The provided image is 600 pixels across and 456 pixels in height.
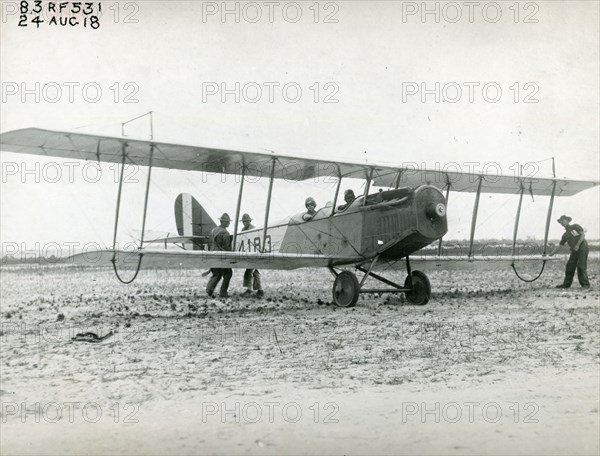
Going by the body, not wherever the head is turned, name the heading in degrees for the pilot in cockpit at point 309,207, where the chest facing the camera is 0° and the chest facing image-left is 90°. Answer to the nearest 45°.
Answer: approximately 315°

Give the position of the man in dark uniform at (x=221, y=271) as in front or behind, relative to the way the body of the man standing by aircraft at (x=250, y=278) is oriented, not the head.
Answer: in front

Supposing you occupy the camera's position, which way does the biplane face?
facing the viewer and to the right of the viewer

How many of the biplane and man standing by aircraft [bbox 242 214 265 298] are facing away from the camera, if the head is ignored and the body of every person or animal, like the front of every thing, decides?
0

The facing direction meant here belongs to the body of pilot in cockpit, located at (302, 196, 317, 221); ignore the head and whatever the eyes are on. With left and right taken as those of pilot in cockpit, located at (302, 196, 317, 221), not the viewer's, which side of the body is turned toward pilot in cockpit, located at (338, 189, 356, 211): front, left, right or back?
front

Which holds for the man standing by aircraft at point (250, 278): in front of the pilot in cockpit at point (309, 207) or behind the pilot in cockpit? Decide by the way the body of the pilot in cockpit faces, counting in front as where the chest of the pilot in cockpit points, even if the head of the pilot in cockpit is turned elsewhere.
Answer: behind

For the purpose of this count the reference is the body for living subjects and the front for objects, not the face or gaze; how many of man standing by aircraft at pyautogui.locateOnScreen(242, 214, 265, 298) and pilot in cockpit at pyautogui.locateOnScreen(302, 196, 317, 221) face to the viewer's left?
0

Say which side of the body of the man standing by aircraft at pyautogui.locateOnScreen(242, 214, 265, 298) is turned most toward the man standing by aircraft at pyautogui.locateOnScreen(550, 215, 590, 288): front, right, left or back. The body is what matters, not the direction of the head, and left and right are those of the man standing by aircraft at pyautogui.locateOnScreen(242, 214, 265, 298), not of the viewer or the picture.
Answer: left
